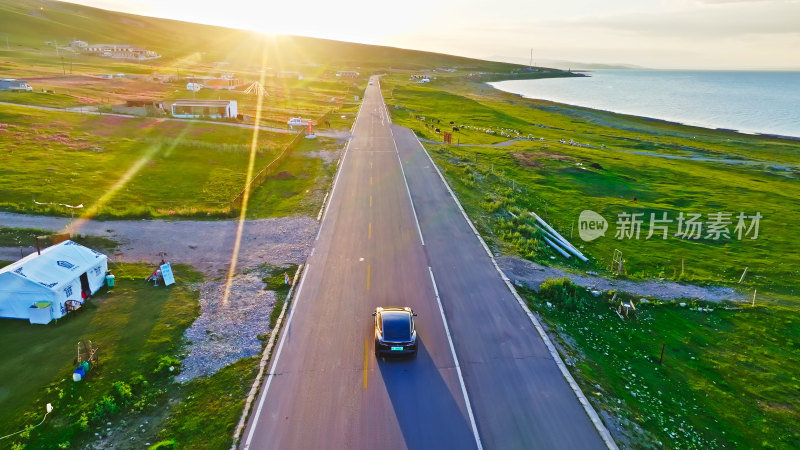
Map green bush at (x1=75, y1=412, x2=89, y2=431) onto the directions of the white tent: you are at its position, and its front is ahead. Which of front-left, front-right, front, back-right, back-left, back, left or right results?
front-right

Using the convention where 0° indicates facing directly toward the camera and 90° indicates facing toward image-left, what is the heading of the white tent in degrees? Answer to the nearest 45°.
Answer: approximately 315°

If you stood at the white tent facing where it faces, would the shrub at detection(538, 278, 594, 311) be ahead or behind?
ahead

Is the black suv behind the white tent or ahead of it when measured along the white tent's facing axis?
ahead

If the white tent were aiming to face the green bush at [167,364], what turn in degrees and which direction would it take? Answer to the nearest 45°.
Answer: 0° — it already faces it

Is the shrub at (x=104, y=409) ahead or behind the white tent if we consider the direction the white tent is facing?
ahead
